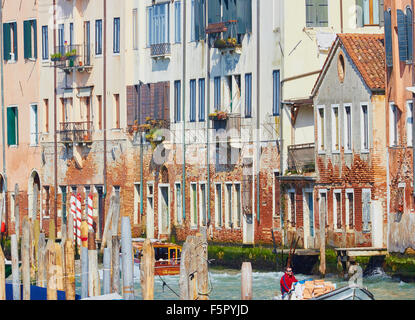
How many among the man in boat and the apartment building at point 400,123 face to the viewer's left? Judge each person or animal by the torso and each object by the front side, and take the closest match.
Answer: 0

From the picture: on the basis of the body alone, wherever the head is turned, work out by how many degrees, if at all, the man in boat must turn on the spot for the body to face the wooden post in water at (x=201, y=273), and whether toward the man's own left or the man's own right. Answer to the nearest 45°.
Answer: approximately 90° to the man's own right

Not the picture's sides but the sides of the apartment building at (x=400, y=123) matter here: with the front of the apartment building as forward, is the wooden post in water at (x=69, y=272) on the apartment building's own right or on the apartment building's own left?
on the apartment building's own right

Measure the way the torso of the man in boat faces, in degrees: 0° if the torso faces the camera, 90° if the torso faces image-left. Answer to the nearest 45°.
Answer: approximately 315°

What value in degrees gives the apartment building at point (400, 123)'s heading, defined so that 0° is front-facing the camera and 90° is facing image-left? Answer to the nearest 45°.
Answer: approximately 0°
